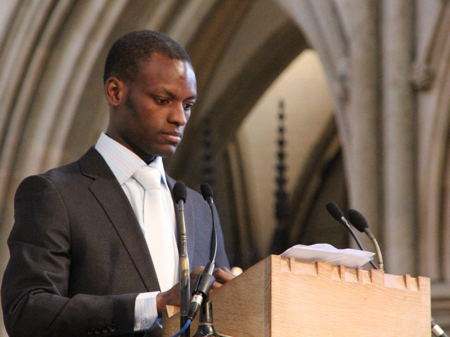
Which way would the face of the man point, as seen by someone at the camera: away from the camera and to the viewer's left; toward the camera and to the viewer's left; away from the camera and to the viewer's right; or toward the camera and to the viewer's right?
toward the camera and to the viewer's right

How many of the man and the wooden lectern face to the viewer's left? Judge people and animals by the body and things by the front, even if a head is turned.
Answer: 0

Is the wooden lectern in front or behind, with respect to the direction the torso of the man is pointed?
in front

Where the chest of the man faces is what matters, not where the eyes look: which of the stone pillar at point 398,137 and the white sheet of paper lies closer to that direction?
the white sheet of paper

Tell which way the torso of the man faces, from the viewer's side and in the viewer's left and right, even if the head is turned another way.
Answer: facing the viewer and to the right of the viewer
